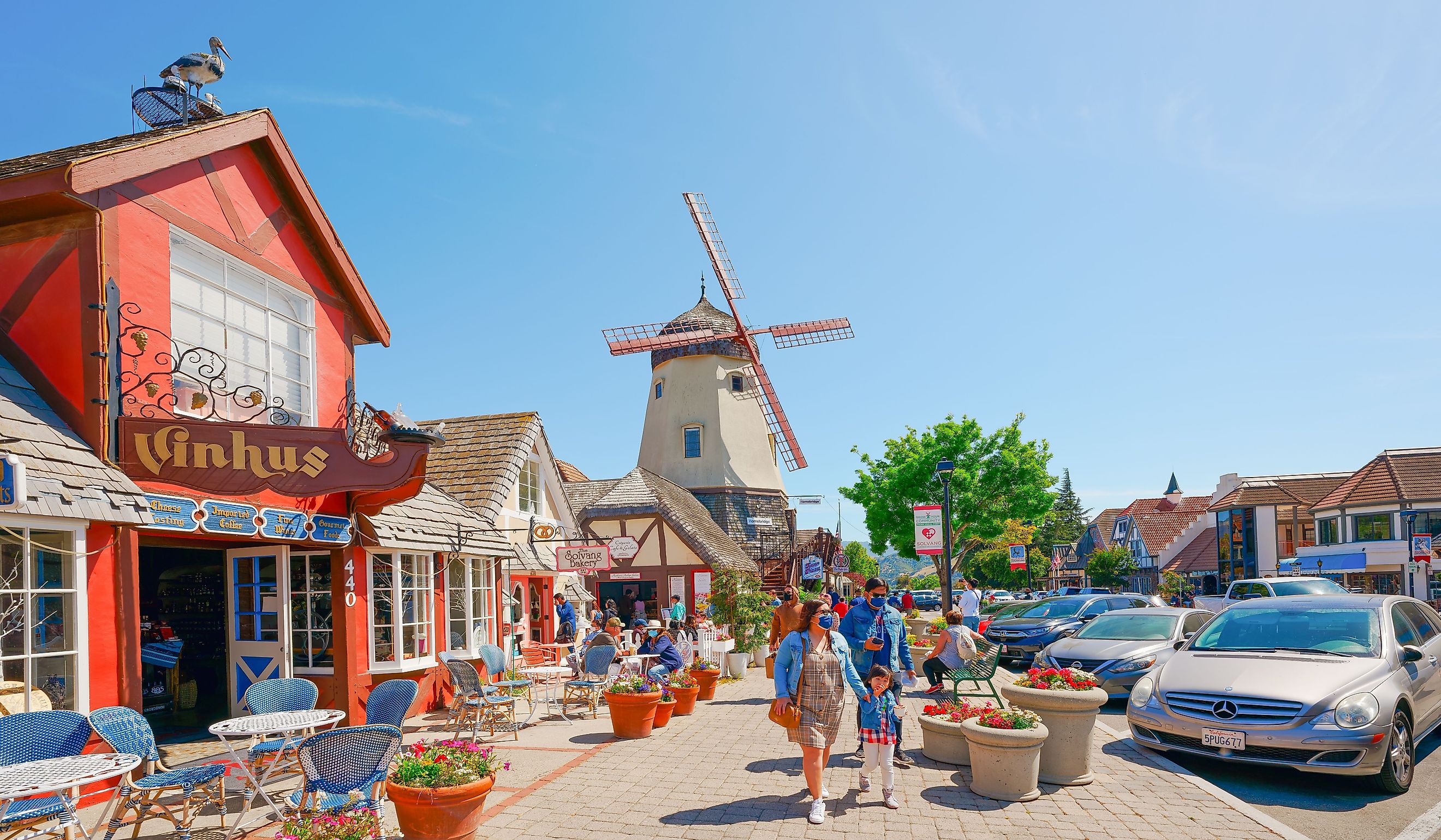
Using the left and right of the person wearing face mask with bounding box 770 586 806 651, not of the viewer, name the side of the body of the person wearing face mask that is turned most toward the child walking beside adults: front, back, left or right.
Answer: front

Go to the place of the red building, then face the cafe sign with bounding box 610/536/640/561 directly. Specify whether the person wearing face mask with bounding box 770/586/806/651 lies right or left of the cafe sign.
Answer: right

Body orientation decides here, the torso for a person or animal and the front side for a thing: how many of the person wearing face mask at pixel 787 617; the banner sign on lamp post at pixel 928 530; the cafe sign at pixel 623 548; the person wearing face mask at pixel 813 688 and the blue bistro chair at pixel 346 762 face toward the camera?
4

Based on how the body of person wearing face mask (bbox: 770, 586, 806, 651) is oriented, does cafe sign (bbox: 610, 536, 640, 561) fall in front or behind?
behind

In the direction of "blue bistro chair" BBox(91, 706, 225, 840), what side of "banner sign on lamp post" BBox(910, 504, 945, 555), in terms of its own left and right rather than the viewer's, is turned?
front

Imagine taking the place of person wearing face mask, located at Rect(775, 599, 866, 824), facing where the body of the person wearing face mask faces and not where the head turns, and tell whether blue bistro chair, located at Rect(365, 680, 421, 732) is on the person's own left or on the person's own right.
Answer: on the person's own right

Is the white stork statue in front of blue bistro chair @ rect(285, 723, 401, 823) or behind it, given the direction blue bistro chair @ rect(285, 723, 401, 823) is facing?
in front

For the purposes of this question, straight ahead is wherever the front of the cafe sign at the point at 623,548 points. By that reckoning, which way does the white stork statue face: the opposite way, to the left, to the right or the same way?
to the left

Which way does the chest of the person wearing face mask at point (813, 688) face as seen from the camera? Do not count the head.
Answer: toward the camera

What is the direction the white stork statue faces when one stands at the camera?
facing to the right of the viewer

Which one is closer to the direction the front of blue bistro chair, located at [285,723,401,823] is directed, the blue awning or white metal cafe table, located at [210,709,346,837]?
the white metal cafe table

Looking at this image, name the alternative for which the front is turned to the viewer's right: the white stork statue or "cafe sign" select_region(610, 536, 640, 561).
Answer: the white stork statue
